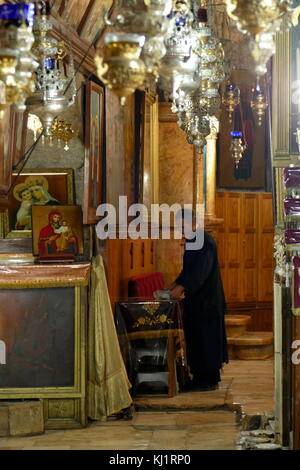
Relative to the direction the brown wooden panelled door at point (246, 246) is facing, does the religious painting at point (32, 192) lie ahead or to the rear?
ahead

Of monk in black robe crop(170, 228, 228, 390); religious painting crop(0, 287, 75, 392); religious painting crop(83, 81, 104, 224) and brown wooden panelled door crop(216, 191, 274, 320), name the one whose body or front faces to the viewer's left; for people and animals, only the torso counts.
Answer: the monk in black robe

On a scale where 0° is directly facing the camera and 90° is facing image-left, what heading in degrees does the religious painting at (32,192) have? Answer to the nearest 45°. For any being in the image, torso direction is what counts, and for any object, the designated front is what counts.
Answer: approximately 0°

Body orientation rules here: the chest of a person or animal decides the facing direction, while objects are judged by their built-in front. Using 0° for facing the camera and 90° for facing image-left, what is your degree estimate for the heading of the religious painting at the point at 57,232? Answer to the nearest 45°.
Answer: approximately 0°

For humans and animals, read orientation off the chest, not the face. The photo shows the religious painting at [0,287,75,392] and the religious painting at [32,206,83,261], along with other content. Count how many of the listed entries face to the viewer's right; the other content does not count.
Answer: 0

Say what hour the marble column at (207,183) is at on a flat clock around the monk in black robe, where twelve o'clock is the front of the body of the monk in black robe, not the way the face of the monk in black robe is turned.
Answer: The marble column is roughly at 3 o'clock from the monk in black robe.

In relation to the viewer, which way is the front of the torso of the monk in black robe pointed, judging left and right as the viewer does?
facing to the left of the viewer
